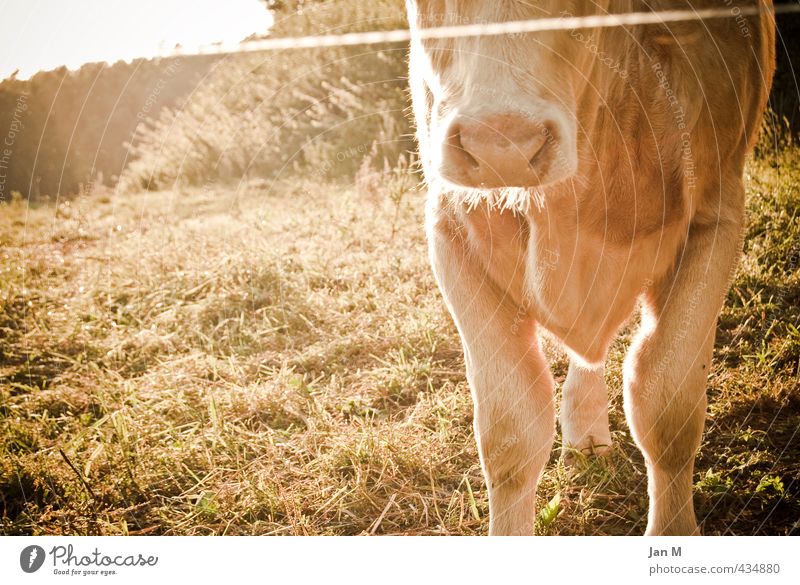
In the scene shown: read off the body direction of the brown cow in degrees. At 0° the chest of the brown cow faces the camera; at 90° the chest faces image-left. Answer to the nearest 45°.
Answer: approximately 0°
